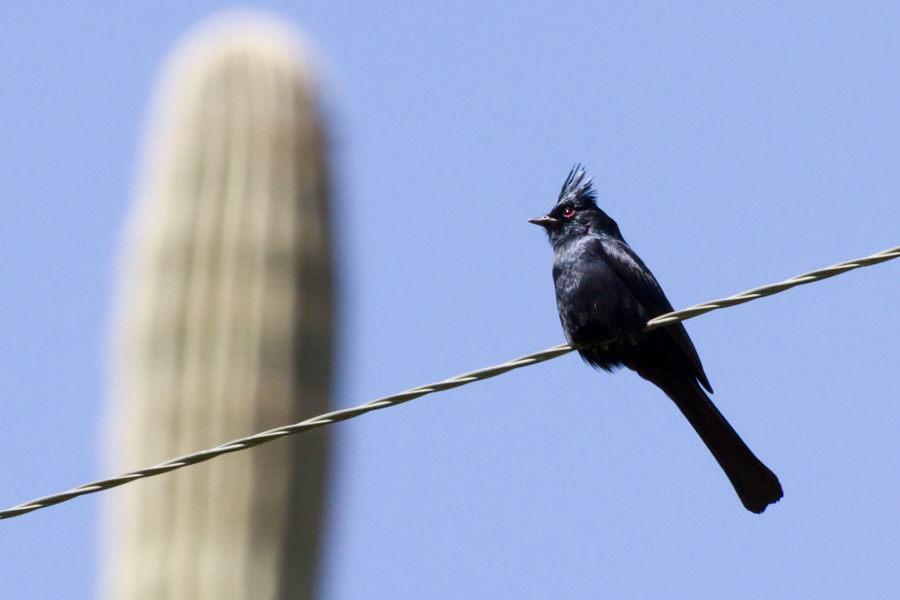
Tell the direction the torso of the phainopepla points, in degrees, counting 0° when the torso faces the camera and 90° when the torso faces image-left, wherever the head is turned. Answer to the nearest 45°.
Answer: approximately 45°
